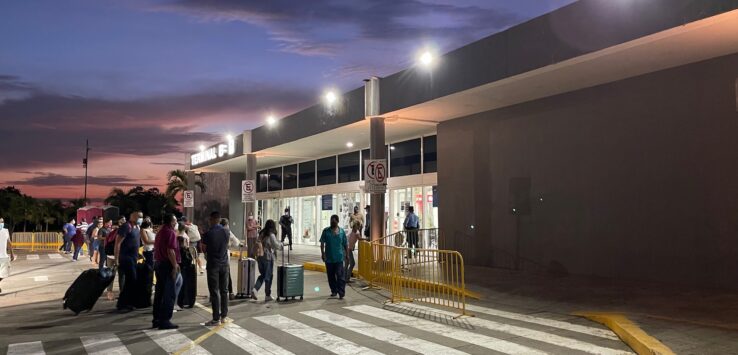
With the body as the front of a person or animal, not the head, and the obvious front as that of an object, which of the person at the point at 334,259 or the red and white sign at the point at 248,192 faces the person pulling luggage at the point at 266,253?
the red and white sign

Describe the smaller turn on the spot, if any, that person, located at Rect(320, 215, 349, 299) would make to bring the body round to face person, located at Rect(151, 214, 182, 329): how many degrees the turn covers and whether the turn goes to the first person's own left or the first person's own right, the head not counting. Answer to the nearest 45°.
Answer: approximately 45° to the first person's own right

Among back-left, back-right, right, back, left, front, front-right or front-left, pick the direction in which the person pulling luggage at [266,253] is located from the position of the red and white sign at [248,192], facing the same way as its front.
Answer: front

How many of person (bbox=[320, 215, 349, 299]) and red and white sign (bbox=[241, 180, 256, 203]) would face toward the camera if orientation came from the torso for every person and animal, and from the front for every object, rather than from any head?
2

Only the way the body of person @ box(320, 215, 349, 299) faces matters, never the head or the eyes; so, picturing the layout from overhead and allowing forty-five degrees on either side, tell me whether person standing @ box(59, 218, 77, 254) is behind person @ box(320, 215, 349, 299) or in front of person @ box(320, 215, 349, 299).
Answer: behind

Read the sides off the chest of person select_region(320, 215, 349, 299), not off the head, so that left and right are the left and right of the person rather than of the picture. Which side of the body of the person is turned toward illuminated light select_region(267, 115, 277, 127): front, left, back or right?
back

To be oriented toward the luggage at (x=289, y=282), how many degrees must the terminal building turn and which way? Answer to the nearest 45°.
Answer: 0° — it already faces it

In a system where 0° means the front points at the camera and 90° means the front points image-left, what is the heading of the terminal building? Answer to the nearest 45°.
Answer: approximately 45°

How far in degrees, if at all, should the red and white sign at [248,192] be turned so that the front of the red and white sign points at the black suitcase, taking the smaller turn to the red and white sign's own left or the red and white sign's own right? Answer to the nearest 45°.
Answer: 0° — it already faces it

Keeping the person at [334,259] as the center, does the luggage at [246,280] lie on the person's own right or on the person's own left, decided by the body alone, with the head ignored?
on the person's own right

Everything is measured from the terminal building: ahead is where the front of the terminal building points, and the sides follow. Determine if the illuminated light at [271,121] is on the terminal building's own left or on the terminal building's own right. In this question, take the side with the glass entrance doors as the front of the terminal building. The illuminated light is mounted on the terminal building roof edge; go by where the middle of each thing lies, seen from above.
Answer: on the terminal building's own right

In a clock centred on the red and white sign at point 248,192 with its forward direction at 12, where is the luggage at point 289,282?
The luggage is roughly at 12 o'clock from the red and white sign.

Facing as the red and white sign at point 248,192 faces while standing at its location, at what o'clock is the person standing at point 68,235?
The person standing is roughly at 4 o'clock from the red and white sign.

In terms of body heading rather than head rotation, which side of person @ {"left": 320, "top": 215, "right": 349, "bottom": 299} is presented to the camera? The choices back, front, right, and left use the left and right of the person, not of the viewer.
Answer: front

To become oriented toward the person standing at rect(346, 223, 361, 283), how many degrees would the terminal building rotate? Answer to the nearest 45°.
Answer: approximately 45° to its right

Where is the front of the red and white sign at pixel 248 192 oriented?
toward the camera
